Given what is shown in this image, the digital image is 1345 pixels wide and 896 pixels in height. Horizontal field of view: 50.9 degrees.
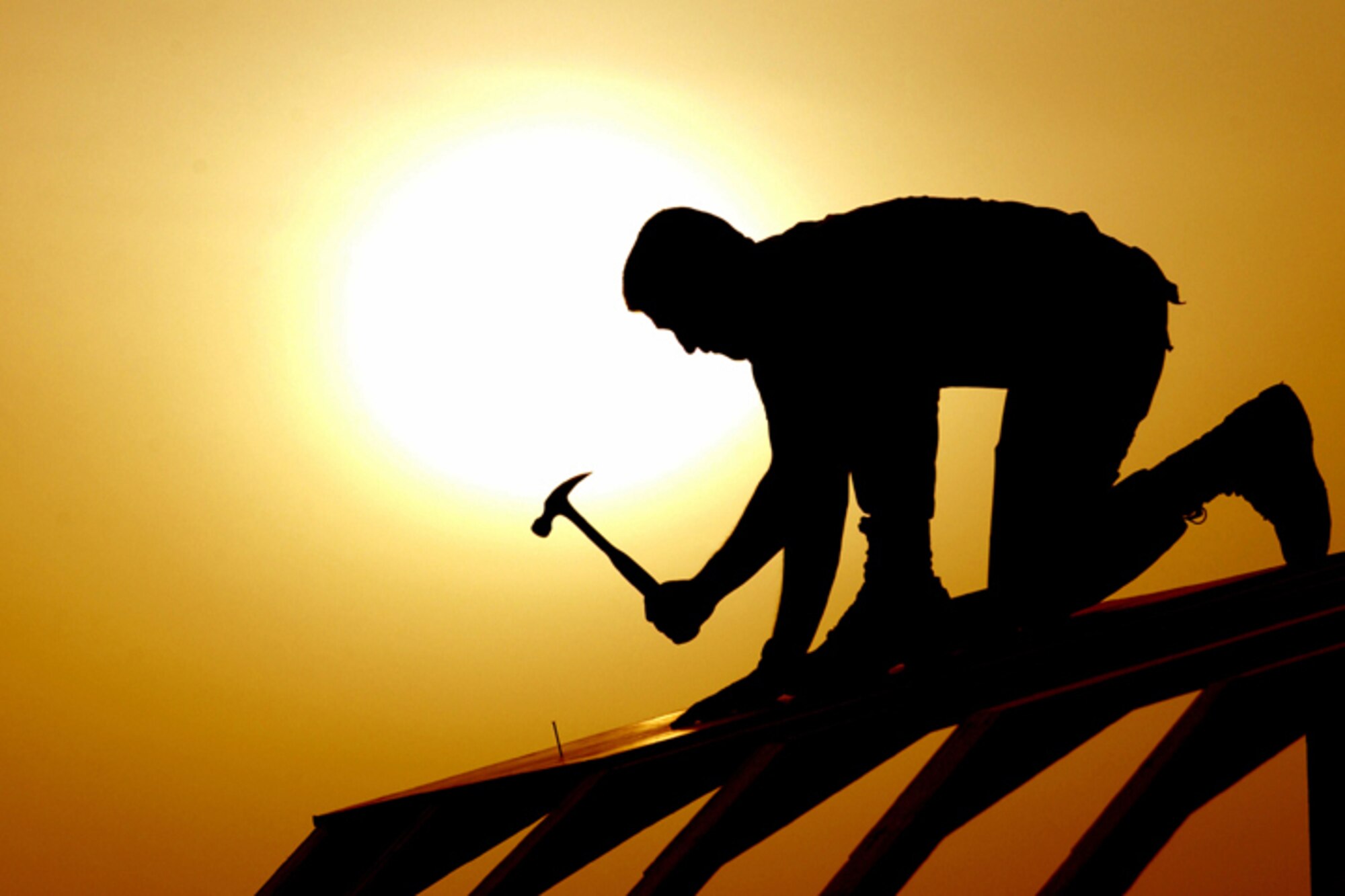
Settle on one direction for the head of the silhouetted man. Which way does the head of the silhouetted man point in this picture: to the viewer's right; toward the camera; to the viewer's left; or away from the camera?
to the viewer's left

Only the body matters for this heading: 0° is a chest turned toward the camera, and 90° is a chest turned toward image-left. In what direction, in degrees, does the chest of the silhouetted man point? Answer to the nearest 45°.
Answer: approximately 90°
